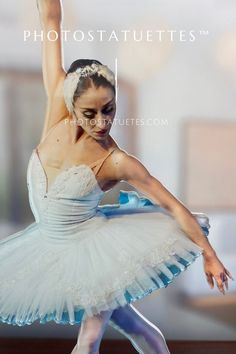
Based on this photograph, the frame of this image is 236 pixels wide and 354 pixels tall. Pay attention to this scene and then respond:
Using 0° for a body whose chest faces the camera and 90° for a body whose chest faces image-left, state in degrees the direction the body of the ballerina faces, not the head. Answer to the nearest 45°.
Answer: approximately 45°

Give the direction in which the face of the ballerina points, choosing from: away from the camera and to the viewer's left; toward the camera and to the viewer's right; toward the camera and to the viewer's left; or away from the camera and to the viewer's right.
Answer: toward the camera and to the viewer's right
